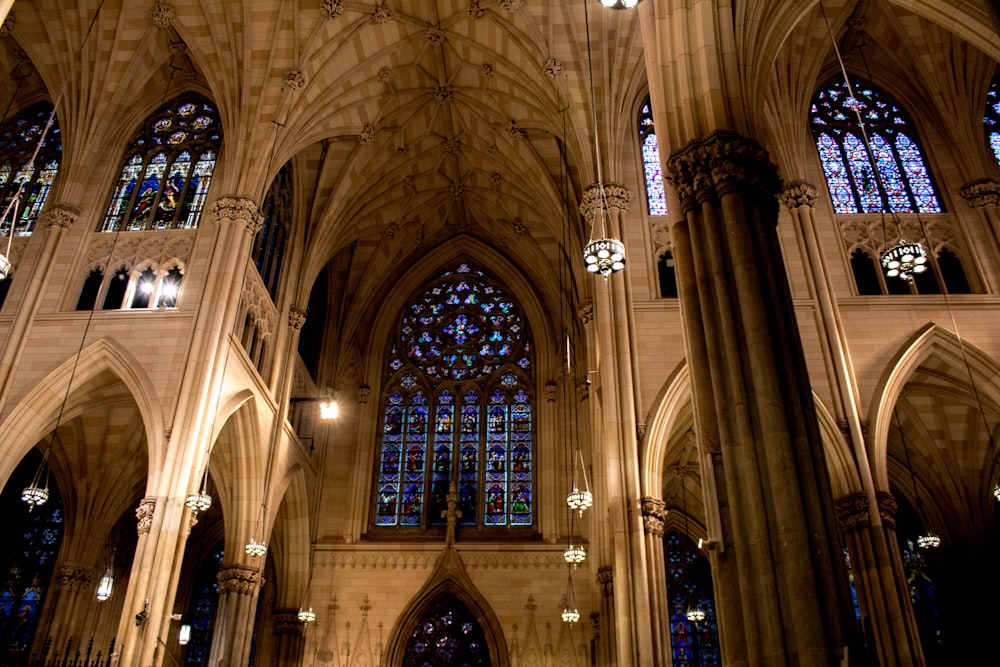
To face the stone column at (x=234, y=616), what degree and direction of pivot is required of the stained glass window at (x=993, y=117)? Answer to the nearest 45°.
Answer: approximately 45° to its right

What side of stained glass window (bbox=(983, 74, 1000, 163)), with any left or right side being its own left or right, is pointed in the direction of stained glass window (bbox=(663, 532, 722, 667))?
right

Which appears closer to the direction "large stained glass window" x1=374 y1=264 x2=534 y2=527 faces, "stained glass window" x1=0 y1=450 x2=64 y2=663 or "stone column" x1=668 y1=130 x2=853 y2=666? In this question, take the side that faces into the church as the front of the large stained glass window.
the stone column

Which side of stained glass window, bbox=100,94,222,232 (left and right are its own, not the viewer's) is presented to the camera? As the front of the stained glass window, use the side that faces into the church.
front

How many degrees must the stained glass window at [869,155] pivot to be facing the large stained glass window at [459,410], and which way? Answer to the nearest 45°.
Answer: approximately 90° to its right

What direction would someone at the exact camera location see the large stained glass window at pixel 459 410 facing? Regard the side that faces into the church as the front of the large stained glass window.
facing the viewer
